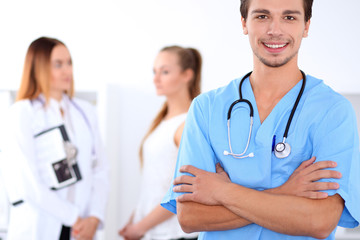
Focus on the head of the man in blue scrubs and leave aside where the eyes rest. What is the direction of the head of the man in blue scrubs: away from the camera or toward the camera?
toward the camera

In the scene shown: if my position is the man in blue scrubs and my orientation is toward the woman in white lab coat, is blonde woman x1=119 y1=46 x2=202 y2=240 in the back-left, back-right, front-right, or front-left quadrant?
front-right

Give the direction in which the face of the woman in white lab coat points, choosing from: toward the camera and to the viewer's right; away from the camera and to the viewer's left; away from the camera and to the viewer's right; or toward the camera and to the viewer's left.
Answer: toward the camera and to the viewer's right

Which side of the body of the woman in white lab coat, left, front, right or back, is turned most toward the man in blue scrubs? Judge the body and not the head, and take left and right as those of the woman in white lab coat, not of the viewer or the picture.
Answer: front

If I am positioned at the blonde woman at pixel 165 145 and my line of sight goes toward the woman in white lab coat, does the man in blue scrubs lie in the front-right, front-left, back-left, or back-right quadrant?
back-left

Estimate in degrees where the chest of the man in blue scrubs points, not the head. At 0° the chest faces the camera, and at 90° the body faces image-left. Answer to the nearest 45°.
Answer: approximately 0°

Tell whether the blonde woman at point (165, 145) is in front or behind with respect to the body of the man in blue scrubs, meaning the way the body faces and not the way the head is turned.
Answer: behind

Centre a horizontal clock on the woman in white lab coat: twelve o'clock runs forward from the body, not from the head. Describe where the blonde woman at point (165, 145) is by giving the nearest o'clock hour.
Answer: The blonde woman is roughly at 11 o'clock from the woman in white lab coat.

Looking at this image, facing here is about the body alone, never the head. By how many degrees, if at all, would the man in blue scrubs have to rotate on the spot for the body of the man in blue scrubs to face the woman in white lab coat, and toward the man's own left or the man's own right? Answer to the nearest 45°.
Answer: approximately 135° to the man's own right

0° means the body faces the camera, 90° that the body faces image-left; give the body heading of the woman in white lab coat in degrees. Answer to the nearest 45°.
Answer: approximately 315°

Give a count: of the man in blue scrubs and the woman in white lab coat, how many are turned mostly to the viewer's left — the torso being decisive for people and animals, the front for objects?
0
